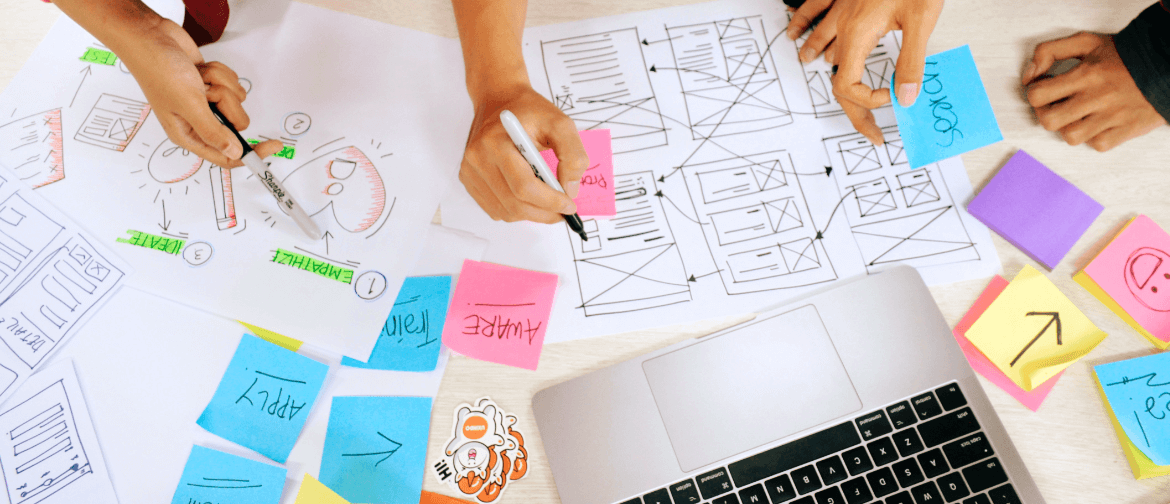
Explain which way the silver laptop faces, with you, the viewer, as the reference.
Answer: facing away from the viewer and to the left of the viewer

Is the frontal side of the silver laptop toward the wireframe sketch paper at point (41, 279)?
no

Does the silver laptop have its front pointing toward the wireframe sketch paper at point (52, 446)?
no
